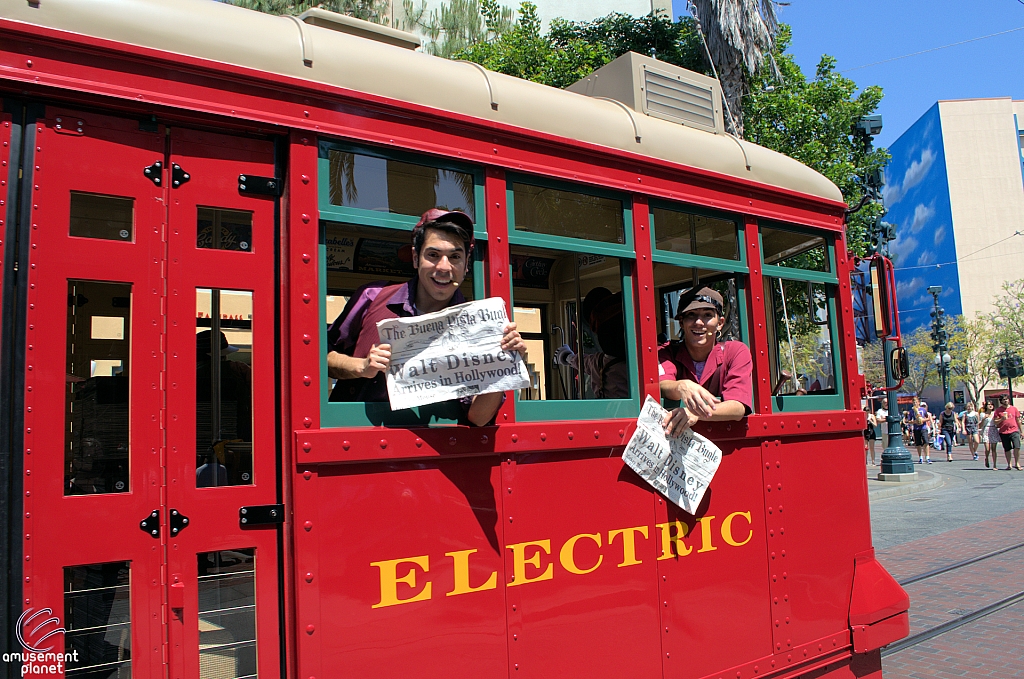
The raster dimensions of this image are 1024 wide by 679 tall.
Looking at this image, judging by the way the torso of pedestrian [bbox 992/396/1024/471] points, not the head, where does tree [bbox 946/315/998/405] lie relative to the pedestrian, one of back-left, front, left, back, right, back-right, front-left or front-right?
back

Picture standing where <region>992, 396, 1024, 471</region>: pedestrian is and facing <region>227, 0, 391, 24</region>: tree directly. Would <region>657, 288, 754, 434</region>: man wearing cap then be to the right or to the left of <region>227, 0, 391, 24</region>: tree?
left

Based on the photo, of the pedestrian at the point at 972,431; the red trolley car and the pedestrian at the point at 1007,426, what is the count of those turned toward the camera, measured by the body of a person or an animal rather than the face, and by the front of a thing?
2

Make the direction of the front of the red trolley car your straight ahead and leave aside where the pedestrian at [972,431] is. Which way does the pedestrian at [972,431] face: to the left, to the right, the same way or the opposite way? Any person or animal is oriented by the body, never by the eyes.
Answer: the opposite way

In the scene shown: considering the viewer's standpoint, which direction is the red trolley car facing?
facing away from the viewer and to the right of the viewer

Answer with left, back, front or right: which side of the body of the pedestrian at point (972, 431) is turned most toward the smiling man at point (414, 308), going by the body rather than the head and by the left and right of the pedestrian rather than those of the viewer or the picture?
front

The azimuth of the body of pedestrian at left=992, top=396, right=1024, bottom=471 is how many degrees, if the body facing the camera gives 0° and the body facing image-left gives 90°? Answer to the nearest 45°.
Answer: approximately 0°

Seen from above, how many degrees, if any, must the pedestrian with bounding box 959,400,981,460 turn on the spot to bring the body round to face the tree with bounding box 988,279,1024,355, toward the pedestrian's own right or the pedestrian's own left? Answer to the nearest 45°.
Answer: approximately 180°
